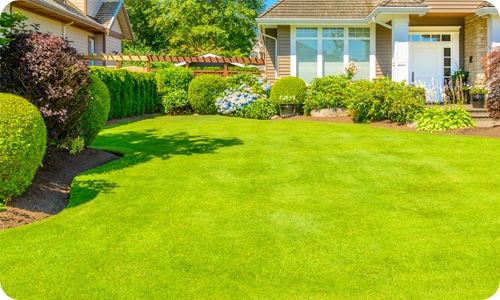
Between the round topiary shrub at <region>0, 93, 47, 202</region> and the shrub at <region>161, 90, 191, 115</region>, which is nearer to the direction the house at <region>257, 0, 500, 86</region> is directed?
the round topiary shrub

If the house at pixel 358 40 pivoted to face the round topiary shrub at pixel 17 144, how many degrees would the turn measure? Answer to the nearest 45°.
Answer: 0° — it already faces it

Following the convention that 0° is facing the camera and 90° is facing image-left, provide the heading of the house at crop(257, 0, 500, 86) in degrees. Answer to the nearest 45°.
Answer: approximately 0°

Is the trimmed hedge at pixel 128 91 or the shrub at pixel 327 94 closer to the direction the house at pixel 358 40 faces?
the shrub

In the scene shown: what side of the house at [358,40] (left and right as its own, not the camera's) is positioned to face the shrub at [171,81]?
right

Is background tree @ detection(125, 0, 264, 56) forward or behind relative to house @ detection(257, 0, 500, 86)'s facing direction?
behind

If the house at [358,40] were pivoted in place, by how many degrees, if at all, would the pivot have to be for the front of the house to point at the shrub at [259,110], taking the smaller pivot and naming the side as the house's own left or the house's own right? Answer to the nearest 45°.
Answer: approximately 45° to the house's own right

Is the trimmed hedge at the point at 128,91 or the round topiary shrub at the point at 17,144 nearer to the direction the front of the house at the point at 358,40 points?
the round topiary shrub

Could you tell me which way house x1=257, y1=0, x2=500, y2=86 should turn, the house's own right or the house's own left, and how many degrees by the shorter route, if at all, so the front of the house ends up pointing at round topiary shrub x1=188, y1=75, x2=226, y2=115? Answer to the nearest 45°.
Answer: approximately 90° to the house's own right

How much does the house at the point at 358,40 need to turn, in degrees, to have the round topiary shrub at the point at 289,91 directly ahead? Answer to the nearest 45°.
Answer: approximately 45° to its right
